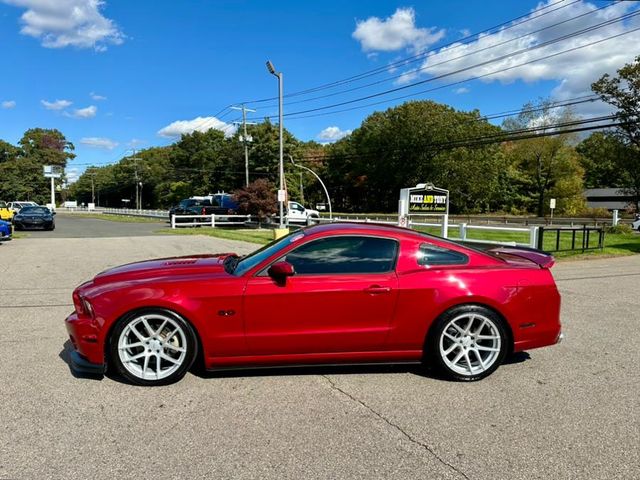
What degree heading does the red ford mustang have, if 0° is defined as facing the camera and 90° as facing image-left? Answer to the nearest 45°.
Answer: approximately 90°

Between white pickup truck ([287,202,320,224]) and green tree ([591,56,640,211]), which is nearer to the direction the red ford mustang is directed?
the white pickup truck

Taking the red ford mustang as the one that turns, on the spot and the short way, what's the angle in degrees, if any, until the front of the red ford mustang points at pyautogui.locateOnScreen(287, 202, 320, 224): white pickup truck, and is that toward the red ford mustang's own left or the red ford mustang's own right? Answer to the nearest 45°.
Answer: approximately 90° to the red ford mustang's own right

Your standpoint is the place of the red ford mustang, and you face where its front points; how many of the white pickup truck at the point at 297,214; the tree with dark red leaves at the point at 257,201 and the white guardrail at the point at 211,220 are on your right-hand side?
3

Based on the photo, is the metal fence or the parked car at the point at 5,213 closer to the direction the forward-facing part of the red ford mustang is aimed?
the parked car

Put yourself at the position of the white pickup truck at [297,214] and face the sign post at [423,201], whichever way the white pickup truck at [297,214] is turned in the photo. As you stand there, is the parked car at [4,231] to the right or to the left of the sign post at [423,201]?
right

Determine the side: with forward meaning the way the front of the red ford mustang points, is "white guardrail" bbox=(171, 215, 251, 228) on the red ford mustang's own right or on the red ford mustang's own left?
on the red ford mustang's own right

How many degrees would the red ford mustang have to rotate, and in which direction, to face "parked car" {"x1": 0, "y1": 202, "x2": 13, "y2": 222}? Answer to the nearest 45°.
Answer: approximately 45° to its right

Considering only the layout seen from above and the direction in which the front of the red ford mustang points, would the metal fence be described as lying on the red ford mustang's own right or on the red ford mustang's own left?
on the red ford mustang's own right

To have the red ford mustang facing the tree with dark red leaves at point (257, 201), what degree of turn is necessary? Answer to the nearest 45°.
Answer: approximately 90° to its right
